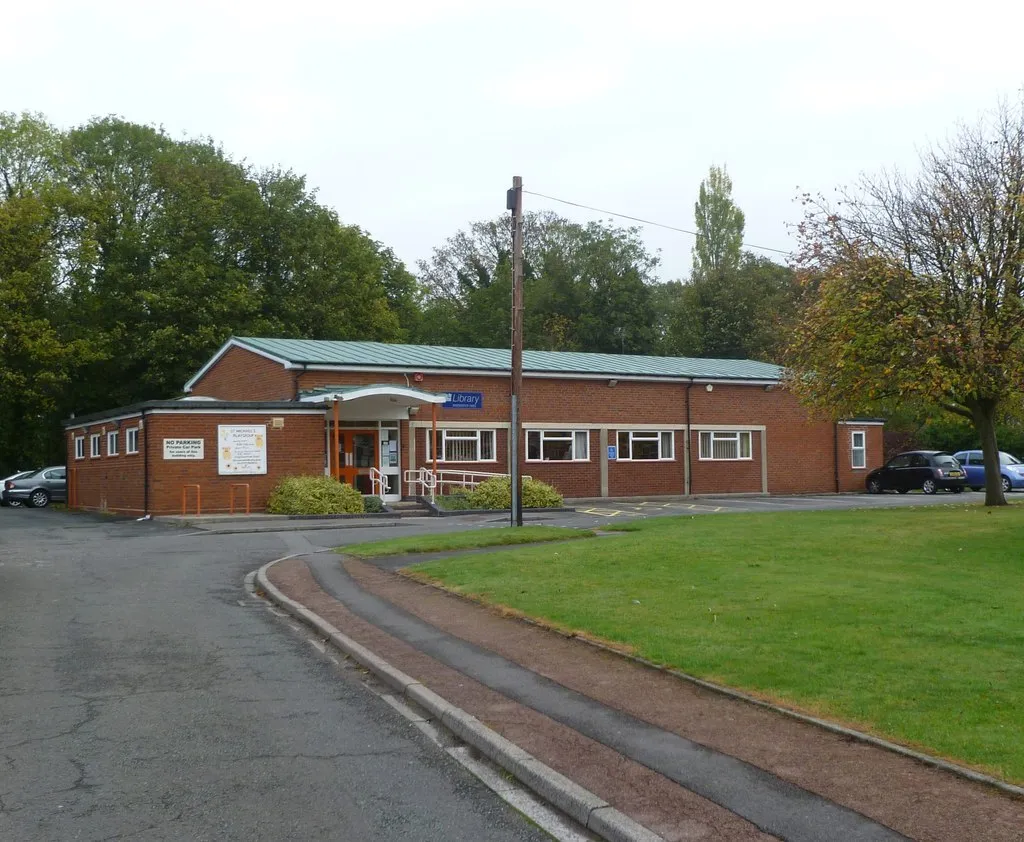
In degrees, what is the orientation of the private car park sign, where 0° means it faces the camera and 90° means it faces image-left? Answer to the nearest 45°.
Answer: approximately 0°

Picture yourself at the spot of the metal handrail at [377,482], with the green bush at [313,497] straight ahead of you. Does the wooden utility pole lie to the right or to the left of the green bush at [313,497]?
left

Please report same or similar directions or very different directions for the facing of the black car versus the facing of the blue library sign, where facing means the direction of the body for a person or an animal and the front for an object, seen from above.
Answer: very different directions

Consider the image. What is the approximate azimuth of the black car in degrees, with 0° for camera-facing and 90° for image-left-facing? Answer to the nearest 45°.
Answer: approximately 135°

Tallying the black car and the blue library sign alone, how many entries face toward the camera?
1

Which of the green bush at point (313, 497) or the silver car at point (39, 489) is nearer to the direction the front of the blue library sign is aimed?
the green bush

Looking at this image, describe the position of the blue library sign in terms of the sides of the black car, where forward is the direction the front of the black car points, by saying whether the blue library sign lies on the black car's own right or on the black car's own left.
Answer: on the black car's own left

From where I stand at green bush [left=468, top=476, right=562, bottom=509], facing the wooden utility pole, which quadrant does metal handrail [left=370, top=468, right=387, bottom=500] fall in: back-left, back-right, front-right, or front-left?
back-right

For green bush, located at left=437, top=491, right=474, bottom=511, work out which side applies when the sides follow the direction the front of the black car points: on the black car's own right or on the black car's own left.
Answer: on the black car's own left

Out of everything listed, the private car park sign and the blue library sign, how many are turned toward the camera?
2

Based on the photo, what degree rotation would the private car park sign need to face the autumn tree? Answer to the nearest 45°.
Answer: approximately 45° to its left
